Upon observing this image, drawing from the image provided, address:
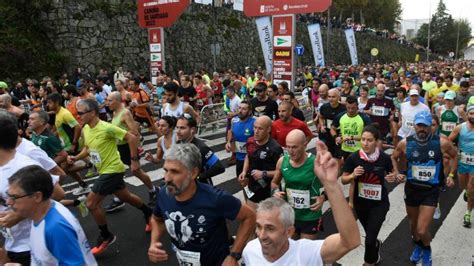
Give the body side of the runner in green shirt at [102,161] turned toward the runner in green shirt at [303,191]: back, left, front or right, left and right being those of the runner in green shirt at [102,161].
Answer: left

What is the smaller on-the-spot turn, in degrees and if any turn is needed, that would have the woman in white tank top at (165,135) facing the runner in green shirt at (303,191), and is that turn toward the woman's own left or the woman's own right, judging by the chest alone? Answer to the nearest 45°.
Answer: approximately 90° to the woman's own left

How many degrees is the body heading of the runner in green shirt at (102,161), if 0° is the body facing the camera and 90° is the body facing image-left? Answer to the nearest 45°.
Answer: approximately 45°

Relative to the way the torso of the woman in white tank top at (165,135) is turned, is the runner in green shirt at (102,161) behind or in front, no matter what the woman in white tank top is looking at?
in front

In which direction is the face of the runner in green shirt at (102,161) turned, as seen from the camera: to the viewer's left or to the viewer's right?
to the viewer's left

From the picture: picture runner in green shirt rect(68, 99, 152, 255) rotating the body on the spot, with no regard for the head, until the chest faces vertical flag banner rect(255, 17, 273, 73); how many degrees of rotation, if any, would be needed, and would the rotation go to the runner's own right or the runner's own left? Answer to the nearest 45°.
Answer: approximately 180°

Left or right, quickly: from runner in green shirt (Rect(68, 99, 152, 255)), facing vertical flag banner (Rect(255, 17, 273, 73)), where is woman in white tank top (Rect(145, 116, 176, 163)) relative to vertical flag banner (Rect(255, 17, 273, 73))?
right

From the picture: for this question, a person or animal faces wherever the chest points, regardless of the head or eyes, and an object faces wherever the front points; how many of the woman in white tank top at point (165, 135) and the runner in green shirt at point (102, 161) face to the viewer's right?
0
